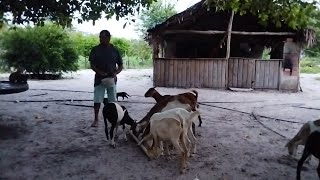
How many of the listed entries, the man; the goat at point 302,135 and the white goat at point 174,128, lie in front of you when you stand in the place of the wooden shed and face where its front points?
3

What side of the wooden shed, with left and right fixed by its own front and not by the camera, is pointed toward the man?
front

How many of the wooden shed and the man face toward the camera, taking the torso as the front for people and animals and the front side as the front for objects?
2

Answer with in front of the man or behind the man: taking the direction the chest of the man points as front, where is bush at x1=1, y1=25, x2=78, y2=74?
behind

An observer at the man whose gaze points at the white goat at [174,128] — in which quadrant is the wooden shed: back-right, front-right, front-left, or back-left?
back-left

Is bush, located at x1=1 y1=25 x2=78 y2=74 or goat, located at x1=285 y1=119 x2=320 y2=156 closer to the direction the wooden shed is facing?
the goat

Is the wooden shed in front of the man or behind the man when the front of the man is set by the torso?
behind

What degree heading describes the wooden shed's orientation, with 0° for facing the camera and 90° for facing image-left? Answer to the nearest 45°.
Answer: approximately 0°

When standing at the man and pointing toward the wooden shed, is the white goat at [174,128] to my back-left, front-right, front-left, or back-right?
back-right

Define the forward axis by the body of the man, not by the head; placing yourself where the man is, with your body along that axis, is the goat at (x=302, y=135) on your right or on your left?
on your left

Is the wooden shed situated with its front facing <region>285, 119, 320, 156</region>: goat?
yes
